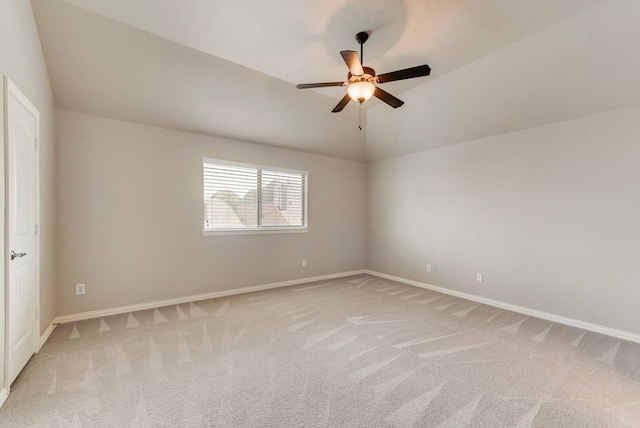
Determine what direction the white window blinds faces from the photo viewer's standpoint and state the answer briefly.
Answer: facing the viewer and to the right of the viewer

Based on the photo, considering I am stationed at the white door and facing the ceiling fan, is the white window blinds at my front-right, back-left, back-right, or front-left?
front-left

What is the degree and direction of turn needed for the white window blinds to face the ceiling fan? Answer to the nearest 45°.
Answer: approximately 45° to its right

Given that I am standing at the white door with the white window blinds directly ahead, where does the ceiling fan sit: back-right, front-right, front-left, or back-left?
front-right

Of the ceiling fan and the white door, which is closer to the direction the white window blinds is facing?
the ceiling fan

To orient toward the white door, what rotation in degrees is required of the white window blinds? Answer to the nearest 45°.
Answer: approximately 90° to its right

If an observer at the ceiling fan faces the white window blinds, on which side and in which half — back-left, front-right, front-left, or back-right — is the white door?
front-left

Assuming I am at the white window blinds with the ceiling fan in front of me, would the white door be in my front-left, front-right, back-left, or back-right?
front-right
